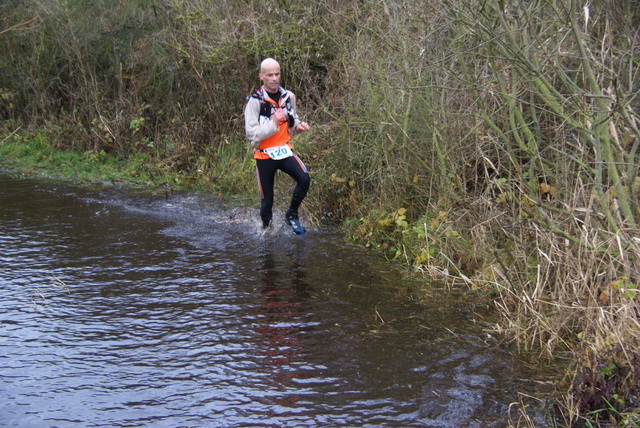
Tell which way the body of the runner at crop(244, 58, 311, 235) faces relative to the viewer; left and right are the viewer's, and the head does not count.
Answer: facing the viewer and to the right of the viewer
